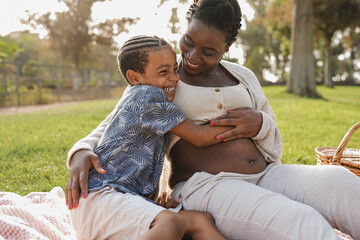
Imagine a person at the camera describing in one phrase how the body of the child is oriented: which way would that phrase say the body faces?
to the viewer's right

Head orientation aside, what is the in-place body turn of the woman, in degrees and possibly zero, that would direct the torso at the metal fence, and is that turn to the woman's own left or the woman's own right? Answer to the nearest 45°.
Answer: approximately 180°

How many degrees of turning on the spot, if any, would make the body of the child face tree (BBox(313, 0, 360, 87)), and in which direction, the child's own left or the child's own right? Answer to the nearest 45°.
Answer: approximately 45° to the child's own left

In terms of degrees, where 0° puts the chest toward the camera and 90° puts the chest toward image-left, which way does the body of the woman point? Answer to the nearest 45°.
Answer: approximately 315°

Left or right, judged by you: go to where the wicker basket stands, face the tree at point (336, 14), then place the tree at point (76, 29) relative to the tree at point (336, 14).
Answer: left

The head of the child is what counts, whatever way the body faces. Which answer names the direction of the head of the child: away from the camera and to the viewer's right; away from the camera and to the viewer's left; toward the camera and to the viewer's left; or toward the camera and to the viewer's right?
toward the camera and to the viewer's right

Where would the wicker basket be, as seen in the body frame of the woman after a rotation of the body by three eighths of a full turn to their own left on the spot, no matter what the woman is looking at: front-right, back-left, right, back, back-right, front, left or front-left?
front-right

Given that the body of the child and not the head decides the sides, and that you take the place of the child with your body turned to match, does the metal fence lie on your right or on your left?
on your left

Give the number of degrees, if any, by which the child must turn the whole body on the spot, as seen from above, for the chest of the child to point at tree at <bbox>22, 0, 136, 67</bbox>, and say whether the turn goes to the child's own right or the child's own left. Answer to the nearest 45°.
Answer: approximately 90° to the child's own left
